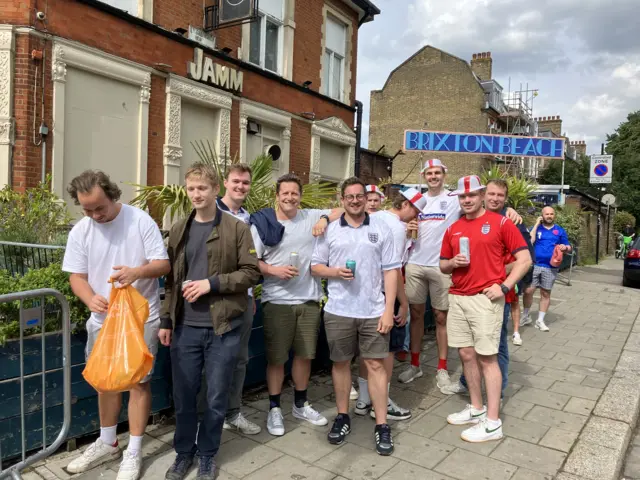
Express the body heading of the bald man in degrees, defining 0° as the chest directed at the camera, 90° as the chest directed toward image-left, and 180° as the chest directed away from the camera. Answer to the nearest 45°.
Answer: approximately 0°

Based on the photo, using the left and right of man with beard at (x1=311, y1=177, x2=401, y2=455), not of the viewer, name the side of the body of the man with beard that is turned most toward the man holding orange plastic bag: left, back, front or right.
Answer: right

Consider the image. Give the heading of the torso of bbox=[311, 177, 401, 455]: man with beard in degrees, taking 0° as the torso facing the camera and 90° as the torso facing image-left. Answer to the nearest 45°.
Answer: approximately 0°

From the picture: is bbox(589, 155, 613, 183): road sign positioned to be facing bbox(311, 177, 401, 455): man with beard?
yes

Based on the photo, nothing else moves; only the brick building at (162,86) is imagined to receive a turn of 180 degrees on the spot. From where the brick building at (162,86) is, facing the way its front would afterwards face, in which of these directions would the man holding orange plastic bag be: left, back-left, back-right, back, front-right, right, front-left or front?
back-left

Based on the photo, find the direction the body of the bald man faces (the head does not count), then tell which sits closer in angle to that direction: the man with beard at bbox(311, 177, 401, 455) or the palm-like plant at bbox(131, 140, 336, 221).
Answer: the man with beard

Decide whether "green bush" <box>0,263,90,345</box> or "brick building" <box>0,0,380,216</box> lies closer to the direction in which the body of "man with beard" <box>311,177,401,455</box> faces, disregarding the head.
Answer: the green bush

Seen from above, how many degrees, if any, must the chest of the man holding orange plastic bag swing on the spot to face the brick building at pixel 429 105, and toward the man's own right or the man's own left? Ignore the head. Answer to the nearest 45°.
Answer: approximately 135° to the man's own left

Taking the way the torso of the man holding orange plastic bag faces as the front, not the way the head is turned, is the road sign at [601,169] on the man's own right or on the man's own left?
on the man's own left

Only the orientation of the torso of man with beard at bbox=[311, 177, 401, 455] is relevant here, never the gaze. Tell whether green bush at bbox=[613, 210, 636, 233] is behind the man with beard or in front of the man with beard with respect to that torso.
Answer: behind

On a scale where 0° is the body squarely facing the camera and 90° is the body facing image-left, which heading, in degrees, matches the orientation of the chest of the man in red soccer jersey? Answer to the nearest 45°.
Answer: approximately 45°

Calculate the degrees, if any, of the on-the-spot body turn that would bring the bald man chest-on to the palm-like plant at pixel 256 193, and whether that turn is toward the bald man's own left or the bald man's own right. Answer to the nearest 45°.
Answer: approximately 45° to the bald man's own right
